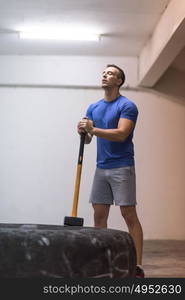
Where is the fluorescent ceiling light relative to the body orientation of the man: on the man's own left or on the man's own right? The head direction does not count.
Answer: on the man's own right

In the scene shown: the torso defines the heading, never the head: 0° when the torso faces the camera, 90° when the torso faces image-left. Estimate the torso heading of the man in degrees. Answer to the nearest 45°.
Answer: approximately 45°
